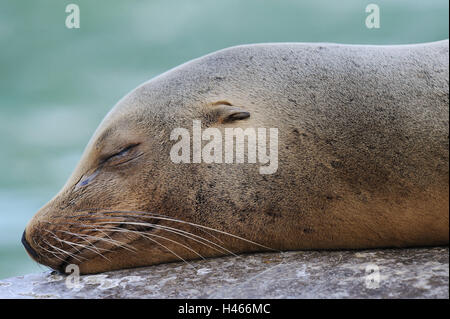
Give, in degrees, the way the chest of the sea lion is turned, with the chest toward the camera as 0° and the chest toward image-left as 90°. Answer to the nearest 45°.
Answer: approximately 90°
